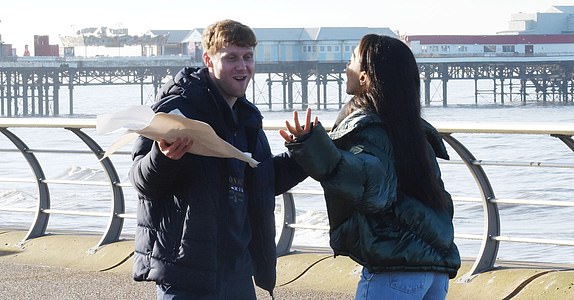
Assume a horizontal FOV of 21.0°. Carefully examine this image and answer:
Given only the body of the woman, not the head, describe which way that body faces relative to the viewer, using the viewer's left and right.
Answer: facing away from the viewer and to the left of the viewer

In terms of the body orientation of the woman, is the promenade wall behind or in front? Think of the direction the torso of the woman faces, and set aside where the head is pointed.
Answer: in front

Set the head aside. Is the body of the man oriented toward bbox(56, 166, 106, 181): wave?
no

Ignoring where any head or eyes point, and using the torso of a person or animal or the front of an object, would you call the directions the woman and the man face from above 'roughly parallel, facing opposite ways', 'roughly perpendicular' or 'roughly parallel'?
roughly parallel, facing opposite ways

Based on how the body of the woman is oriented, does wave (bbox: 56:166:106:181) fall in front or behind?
in front

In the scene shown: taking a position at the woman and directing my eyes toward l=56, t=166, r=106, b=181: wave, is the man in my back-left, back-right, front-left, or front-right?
front-left

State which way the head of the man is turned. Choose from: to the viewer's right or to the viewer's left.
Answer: to the viewer's right

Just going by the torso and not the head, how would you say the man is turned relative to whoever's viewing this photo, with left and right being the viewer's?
facing the viewer and to the right of the viewer
